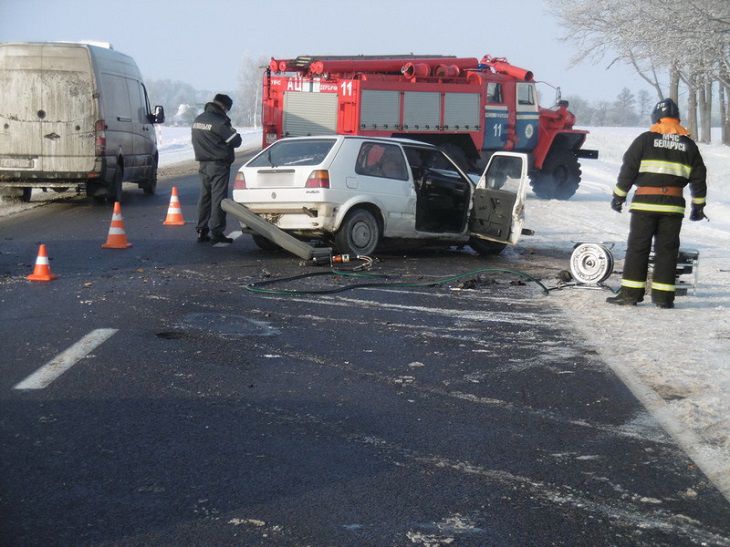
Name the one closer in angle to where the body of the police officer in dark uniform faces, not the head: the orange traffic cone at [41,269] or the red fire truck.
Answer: the red fire truck

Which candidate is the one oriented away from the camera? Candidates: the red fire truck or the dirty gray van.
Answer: the dirty gray van

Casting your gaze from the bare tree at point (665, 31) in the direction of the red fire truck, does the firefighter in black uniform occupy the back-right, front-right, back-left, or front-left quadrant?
front-left

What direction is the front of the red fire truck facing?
to the viewer's right

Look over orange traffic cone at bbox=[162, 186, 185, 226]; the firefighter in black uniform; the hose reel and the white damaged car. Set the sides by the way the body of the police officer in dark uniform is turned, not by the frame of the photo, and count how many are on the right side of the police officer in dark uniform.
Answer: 3

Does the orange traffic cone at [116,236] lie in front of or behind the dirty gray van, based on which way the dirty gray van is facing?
behind

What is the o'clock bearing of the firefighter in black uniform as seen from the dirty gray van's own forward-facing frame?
The firefighter in black uniform is roughly at 5 o'clock from the dirty gray van.

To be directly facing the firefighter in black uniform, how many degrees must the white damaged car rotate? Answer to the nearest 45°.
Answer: approximately 90° to its right

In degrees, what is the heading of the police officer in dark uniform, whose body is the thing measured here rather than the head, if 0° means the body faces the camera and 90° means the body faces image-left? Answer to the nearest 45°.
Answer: approximately 225°

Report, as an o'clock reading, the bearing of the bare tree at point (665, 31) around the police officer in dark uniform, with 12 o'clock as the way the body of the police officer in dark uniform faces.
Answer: The bare tree is roughly at 12 o'clock from the police officer in dark uniform.

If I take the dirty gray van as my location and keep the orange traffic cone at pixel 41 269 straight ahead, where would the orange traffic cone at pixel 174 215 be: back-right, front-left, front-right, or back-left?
front-left

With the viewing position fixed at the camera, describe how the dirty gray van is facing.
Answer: facing away from the viewer

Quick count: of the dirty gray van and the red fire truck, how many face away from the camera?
1

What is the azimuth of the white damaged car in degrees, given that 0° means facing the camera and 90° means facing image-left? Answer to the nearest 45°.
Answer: approximately 225°

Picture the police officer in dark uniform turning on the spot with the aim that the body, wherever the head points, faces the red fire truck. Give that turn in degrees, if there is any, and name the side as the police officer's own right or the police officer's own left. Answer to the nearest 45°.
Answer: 0° — they already face it

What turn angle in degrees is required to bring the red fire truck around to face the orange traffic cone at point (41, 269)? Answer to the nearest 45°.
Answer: approximately 90° to its right

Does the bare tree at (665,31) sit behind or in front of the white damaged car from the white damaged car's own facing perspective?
in front

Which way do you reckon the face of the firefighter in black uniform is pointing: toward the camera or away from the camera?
away from the camera

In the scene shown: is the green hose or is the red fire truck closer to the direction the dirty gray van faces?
the red fire truck

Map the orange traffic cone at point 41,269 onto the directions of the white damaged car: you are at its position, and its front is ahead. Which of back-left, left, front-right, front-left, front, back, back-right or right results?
back
